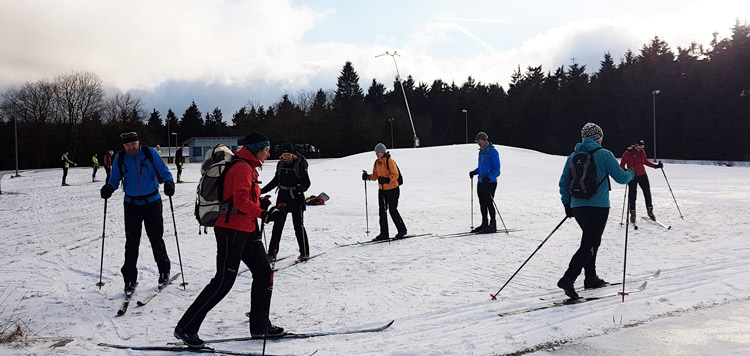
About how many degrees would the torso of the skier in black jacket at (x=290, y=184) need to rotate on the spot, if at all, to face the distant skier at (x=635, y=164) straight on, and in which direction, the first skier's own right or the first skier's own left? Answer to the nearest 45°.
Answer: approximately 135° to the first skier's own left

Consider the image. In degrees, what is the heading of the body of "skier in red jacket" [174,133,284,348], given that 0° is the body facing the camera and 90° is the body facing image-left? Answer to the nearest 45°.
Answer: approximately 270°

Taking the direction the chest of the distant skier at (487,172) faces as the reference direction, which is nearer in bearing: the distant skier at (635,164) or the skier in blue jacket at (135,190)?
the skier in blue jacket

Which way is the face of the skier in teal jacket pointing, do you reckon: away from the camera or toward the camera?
away from the camera

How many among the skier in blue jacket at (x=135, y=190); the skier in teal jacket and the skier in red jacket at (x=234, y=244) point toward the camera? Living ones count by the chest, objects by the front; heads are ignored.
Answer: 1

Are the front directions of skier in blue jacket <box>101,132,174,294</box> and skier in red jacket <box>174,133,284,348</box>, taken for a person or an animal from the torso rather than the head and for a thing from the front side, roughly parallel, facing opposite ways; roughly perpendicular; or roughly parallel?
roughly perpendicular

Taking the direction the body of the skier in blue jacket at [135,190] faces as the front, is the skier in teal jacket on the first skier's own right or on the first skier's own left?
on the first skier's own left

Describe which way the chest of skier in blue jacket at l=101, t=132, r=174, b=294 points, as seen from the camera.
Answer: toward the camera

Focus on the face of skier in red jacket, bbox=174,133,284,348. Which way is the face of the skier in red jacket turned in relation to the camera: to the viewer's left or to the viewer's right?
to the viewer's right

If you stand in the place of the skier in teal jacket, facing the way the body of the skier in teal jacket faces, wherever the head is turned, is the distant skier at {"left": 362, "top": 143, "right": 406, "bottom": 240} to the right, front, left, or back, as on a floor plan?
left

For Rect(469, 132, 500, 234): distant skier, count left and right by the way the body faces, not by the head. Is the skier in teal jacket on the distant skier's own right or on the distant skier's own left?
on the distant skier's own left
